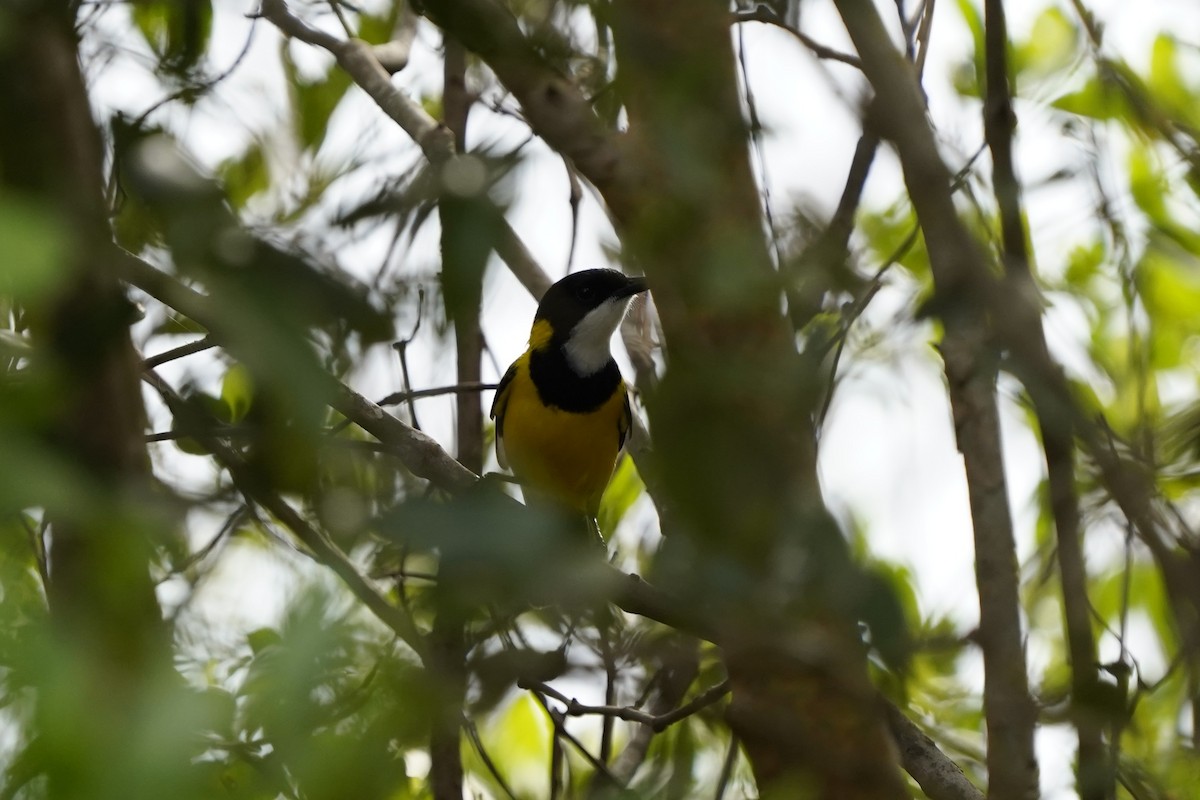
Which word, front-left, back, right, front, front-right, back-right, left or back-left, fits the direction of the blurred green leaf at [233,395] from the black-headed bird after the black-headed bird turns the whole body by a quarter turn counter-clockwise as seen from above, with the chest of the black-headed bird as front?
back-right

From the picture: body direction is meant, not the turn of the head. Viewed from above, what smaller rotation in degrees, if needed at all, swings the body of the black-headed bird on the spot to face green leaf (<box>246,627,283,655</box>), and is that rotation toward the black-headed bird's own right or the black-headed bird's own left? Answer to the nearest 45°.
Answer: approximately 45° to the black-headed bird's own right

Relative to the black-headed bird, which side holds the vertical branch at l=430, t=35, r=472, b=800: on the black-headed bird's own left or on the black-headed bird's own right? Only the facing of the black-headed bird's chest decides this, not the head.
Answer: on the black-headed bird's own right

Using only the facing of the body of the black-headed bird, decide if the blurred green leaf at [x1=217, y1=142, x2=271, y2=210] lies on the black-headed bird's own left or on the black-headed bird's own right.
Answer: on the black-headed bird's own right

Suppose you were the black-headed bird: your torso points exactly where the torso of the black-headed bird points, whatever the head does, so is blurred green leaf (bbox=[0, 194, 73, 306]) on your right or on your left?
on your right

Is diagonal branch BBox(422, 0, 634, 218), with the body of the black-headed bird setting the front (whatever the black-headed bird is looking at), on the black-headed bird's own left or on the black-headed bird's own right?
on the black-headed bird's own right
